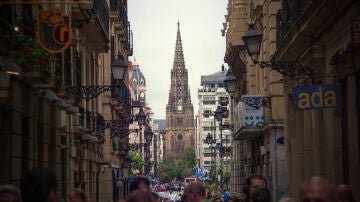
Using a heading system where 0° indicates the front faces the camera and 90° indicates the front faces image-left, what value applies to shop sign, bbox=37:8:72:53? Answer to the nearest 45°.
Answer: approximately 0°

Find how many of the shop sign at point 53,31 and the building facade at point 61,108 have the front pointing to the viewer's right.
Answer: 1

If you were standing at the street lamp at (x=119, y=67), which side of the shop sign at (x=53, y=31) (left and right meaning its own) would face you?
back

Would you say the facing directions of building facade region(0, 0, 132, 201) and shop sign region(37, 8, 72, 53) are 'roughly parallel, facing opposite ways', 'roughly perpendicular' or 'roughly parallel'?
roughly perpendicular

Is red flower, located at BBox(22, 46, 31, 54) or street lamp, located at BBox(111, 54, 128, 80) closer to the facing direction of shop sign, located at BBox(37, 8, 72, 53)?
the red flower

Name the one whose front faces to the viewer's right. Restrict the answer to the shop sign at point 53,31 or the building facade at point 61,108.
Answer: the building facade

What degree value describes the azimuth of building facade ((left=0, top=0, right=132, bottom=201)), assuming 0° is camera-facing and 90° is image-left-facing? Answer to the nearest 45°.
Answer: approximately 270°
